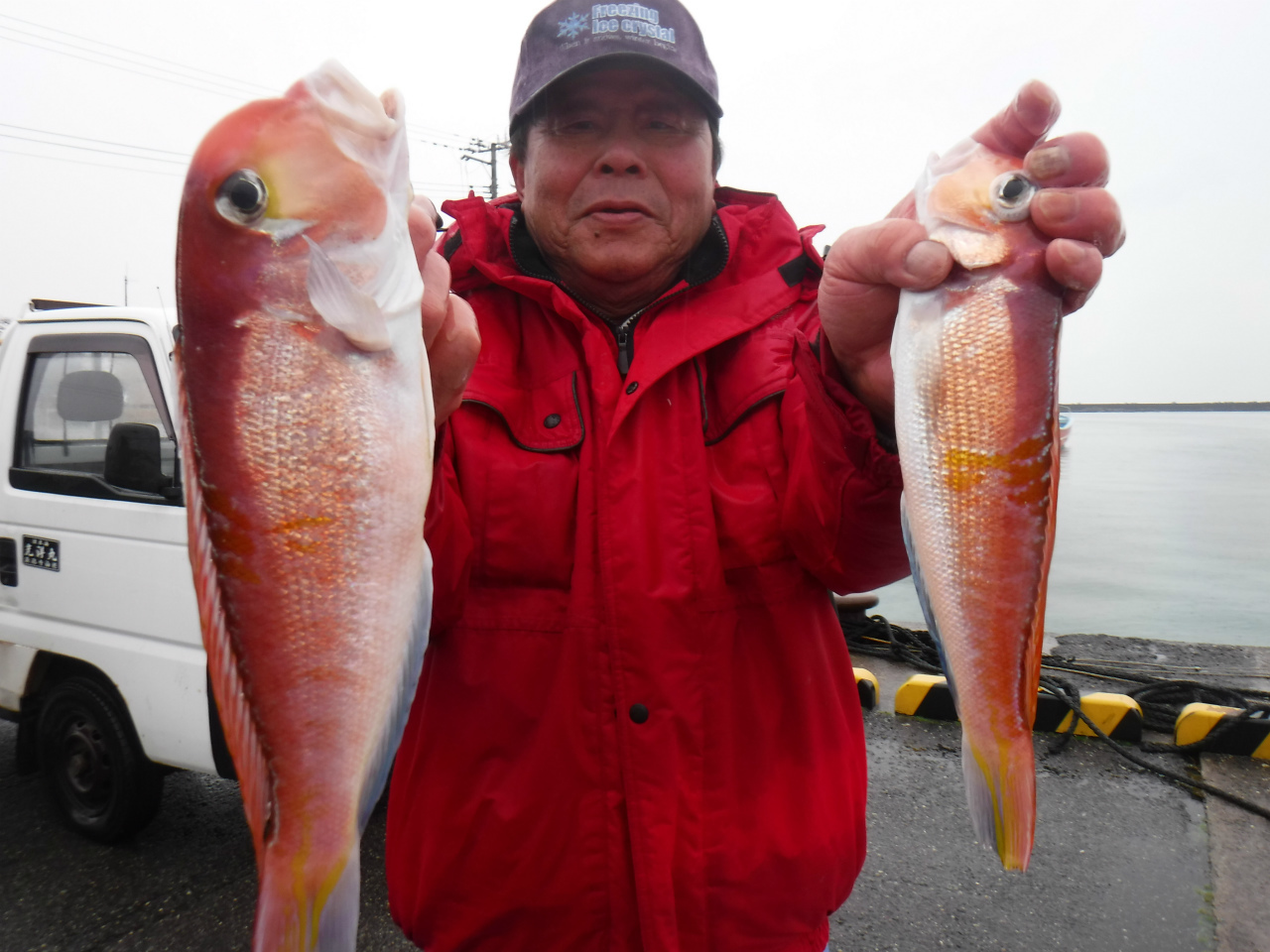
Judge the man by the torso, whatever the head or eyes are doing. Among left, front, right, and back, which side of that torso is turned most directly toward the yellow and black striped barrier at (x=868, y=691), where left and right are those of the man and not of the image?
back

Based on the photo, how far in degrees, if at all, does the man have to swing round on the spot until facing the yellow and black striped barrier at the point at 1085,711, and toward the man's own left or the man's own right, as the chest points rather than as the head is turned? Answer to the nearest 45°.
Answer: approximately 135° to the man's own left

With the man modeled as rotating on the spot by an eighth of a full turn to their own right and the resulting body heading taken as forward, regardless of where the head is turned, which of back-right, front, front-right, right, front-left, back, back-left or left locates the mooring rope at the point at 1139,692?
back

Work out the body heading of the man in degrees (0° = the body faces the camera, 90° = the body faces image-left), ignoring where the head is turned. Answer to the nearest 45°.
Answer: approximately 0°

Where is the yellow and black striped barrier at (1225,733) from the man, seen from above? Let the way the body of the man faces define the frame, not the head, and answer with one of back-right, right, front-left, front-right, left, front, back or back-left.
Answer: back-left

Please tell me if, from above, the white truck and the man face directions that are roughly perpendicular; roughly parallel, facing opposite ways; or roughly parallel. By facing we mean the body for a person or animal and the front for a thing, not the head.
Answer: roughly perpendicular
